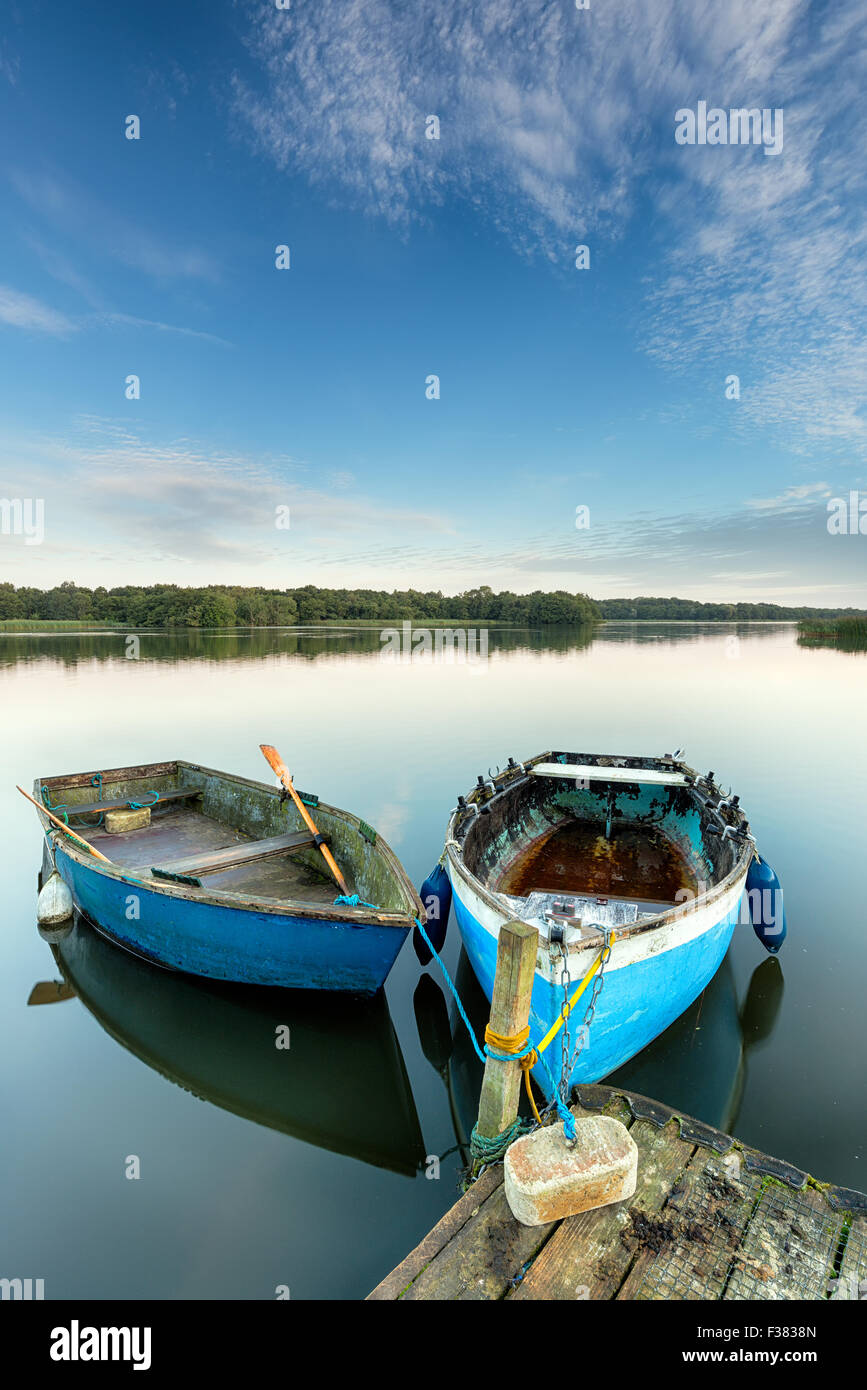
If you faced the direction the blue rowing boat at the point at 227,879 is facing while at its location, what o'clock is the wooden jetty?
The wooden jetty is roughly at 1 o'clock from the blue rowing boat.

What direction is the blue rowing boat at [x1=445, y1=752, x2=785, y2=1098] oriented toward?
toward the camera

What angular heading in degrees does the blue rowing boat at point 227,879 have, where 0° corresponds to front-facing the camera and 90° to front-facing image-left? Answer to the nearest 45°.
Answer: approximately 315°

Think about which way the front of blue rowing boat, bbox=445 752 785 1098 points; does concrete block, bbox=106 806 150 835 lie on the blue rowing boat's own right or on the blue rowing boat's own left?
on the blue rowing boat's own right

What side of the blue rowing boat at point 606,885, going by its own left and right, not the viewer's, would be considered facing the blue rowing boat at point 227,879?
right

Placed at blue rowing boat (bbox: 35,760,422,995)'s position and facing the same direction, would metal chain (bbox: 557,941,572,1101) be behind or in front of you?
in front

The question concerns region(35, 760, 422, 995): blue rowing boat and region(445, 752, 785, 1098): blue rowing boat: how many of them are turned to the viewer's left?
0

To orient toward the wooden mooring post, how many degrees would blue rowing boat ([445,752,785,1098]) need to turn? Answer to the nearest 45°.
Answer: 0° — it already faces it

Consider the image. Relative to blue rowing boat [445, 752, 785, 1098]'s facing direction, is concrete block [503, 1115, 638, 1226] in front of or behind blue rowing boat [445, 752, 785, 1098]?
in front

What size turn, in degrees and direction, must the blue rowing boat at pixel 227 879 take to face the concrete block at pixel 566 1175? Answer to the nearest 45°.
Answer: approximately 45° to its right

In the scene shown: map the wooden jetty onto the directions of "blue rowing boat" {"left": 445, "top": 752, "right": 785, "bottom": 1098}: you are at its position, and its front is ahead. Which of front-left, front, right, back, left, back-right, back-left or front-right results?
front
